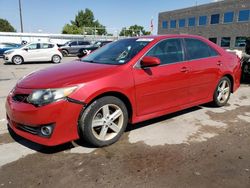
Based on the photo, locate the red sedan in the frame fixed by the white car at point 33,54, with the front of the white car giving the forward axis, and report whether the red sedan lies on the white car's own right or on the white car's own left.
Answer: on the white car's own left

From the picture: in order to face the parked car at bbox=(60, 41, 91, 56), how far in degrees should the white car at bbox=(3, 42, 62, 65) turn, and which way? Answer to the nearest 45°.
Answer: approximately 135° to its right

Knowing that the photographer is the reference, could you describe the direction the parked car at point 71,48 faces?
facing to the left of the viewer

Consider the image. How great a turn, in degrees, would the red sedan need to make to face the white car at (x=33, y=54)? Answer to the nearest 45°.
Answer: approximately 90° to its right

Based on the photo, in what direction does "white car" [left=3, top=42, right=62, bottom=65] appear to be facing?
to the viewer's left

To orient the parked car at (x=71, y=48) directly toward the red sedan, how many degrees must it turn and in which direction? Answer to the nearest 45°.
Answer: approximately 90° to its left

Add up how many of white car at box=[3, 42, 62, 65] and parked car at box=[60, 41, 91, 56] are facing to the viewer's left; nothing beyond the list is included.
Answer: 2

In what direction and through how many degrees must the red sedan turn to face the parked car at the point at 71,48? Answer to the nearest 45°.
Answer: approximately 135° to its right

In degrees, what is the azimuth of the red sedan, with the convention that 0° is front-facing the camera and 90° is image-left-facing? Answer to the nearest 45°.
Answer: approximately 45°
